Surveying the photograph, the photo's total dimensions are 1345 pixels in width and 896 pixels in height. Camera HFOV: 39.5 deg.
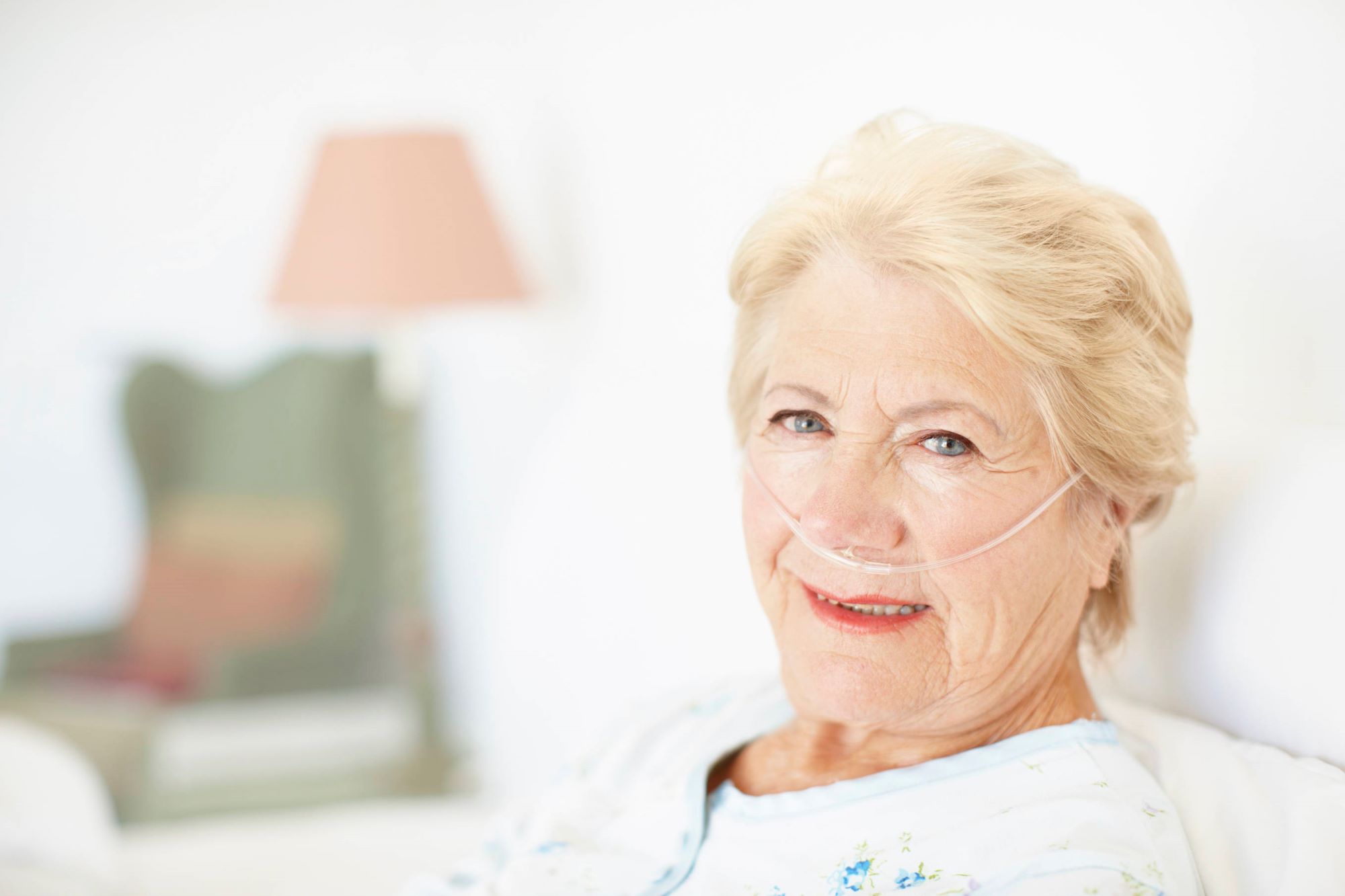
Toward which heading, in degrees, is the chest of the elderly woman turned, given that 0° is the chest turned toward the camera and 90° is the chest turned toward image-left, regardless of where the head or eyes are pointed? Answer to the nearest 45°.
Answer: approximately 45°

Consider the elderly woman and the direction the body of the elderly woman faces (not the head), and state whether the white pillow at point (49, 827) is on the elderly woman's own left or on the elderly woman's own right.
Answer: on the elderly woman's own right
